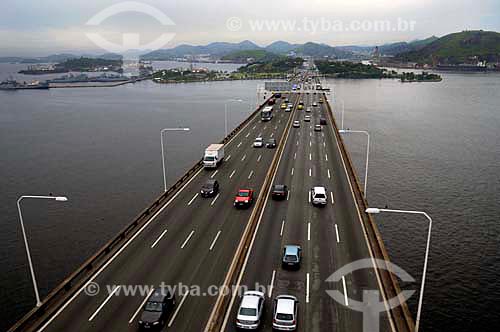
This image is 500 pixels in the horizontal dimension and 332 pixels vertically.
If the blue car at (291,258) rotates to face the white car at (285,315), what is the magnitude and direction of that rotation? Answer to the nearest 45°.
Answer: approximately 180°

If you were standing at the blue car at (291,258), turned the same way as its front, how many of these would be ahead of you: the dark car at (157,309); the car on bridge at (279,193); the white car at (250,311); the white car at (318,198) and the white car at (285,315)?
2

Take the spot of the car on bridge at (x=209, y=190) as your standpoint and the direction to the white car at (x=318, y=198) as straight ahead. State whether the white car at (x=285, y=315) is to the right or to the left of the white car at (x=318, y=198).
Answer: right

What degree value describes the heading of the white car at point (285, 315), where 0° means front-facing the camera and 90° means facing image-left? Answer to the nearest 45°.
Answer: approximately 180°

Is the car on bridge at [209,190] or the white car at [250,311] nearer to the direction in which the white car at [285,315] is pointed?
the car on bridge

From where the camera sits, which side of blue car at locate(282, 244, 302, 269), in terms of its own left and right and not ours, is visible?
back

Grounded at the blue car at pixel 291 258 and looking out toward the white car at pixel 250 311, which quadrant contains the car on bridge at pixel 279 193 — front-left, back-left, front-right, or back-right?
back-right

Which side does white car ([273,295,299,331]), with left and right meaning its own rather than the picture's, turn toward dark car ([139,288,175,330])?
left

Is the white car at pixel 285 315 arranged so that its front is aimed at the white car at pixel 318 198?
yes

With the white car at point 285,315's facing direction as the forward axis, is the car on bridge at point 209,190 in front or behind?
in front

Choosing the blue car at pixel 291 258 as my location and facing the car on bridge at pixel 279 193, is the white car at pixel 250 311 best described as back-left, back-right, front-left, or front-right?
back-left

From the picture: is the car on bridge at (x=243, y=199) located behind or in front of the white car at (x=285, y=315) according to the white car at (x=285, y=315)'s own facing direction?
in front

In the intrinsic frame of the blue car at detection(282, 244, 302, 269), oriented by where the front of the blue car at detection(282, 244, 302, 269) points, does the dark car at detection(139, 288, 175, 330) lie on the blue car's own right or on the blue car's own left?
on the blue car's own left
